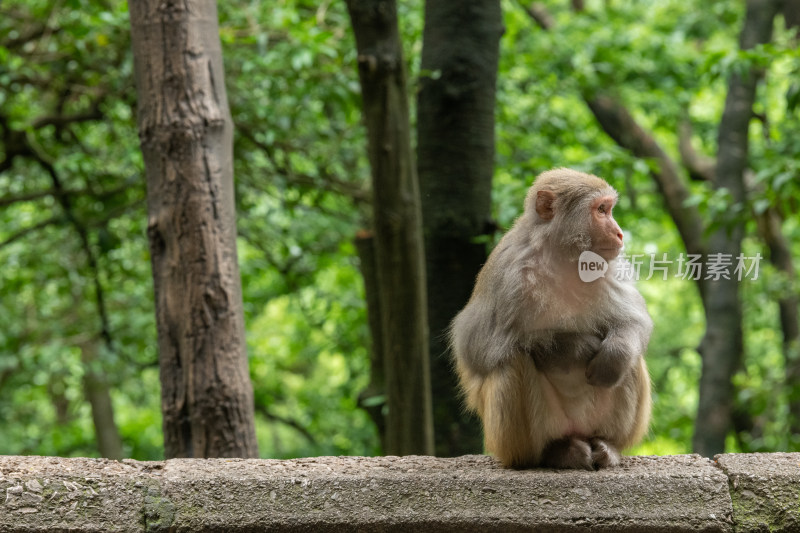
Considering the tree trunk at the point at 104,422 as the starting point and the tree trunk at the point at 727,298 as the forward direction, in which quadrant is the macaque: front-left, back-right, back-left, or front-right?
front-right

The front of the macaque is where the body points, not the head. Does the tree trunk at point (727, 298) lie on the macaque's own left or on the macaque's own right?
on the macaque's own left

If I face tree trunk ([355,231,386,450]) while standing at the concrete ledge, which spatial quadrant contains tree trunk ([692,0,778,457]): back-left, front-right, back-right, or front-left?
front-right

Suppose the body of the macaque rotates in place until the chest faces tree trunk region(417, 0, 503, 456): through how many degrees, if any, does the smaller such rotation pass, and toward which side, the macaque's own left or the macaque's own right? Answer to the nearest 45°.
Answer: approximately 135° to the macaque's own left

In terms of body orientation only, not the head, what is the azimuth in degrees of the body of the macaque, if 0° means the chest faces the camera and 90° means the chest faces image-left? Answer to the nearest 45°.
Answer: approximately 315°

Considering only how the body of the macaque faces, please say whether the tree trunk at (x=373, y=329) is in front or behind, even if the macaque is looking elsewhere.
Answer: behind
